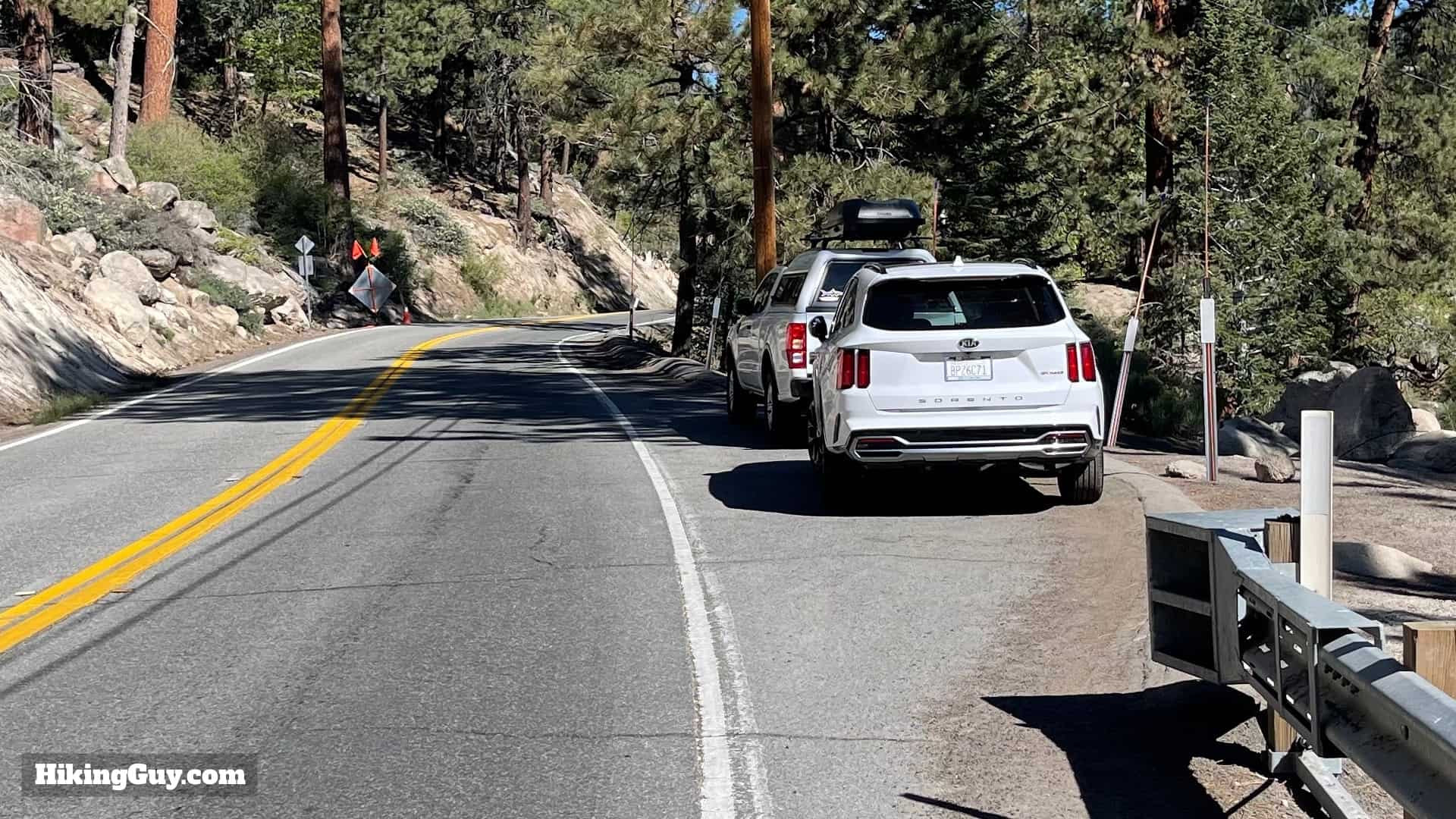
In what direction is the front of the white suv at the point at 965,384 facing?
away from the camera

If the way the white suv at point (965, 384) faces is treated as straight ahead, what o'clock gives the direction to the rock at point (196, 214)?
The rock is roughly at 11 o'clock from the white suv.

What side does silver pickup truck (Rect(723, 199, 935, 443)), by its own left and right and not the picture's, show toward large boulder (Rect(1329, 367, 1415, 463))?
right

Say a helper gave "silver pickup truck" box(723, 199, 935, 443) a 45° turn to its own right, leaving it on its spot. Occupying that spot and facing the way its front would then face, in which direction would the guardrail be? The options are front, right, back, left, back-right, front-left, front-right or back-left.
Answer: back

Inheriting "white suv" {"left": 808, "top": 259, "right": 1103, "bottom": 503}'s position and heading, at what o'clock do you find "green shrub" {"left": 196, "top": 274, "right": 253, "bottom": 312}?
The green shrub is roughly at 11 o'clock from the white suv.

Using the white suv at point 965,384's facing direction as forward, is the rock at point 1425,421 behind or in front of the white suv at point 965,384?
in front

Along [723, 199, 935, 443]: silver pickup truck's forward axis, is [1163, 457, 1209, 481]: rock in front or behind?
behind

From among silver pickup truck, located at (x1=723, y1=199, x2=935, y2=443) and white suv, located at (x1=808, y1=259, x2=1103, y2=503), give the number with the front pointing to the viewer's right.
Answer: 0

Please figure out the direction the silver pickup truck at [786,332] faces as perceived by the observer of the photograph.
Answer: facing away from the viewer and to the left of the viewer

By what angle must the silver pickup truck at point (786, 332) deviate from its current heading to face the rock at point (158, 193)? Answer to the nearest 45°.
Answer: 0° — it already faces it

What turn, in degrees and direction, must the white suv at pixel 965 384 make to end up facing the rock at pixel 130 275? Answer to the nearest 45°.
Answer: approximately 45° to its left

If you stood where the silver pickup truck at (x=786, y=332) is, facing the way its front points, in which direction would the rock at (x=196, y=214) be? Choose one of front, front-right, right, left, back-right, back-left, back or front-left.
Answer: front

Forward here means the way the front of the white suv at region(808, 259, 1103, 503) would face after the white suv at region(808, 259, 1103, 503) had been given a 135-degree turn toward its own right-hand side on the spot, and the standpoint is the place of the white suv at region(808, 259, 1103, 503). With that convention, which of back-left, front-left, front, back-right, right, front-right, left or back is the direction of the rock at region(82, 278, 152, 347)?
back

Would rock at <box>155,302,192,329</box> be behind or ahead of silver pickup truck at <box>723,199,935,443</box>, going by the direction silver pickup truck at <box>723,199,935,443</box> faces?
ahead
